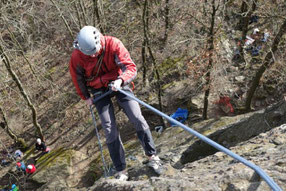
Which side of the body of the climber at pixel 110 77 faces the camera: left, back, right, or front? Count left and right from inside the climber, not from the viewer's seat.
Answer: front

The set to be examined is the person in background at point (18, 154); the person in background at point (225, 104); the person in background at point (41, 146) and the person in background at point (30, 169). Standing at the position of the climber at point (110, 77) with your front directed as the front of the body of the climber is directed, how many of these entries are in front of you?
0

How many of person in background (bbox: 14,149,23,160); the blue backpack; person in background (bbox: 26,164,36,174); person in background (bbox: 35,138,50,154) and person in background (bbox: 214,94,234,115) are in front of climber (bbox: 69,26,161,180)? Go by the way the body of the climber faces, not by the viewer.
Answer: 0

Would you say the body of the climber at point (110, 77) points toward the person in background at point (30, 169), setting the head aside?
no

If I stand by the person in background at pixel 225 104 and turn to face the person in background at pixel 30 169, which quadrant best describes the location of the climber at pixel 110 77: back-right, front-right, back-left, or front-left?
front-left

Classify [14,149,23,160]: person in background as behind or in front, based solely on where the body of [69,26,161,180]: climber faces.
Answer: behind

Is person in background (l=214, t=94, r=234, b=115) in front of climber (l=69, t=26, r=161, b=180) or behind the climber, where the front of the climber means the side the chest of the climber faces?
behind

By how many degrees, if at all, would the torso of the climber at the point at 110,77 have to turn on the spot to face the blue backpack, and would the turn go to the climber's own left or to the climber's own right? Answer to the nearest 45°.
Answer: approximately 180°

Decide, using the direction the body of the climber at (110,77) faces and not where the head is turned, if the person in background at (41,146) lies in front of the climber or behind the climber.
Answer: behind
